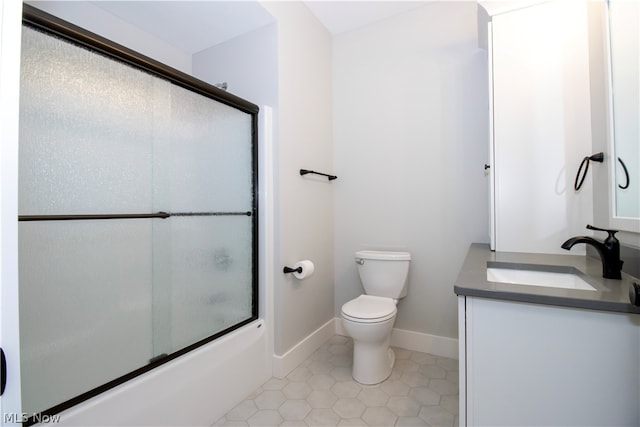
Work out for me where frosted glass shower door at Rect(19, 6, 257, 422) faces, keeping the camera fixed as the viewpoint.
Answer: facing the viewer and to the right of the viewer

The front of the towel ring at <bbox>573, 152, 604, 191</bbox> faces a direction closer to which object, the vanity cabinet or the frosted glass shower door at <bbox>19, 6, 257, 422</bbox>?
the frosted glass shower door

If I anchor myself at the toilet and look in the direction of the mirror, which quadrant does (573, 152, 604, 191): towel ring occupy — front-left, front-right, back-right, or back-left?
front-left

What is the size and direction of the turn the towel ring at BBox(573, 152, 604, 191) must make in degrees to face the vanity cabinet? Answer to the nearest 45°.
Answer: approximately 90° to its left

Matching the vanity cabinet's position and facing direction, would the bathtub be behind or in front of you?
in front

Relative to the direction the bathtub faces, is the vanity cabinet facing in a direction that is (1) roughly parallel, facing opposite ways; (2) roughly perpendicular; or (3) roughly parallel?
roughly parallel, facing opposite ways

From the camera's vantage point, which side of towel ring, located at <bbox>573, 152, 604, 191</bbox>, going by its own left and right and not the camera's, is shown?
left

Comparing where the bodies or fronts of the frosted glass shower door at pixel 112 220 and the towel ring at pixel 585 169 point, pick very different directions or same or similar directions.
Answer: very different directions

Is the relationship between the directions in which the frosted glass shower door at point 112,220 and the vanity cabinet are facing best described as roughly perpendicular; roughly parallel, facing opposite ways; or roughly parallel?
roughly parallel, facing opposite ways

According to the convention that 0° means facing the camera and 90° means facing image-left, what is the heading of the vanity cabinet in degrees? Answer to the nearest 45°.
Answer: approximately 90°

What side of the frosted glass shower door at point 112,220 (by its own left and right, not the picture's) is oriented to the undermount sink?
front
